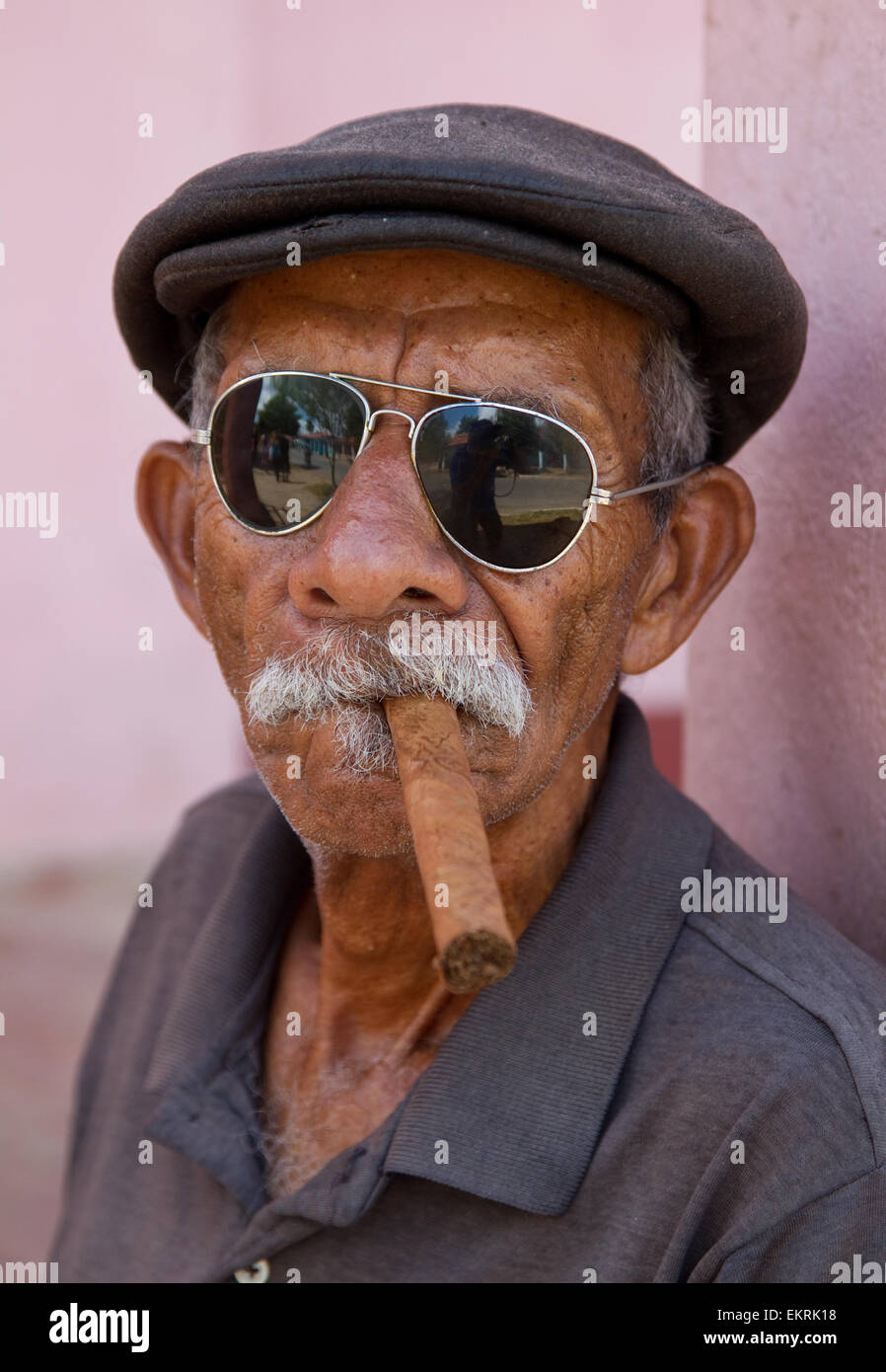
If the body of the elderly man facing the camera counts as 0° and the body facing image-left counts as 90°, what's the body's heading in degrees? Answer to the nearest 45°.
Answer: approximately 45°
